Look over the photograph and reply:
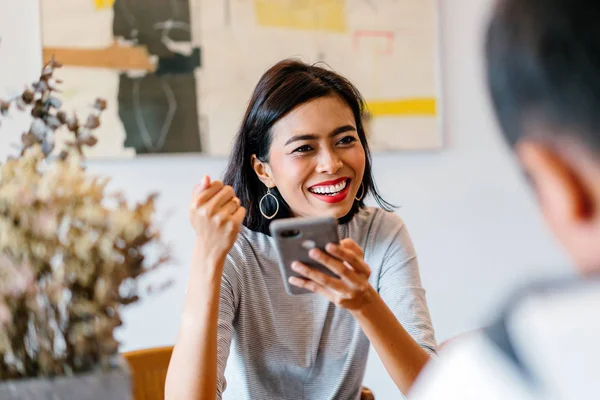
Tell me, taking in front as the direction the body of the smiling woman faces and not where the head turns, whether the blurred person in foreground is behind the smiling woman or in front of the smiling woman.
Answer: in front

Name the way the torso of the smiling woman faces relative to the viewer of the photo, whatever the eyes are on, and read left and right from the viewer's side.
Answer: facing the viewer

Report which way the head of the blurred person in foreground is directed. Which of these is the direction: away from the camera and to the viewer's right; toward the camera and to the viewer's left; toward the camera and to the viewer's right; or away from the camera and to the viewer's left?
away from the camera and to the viewer's left

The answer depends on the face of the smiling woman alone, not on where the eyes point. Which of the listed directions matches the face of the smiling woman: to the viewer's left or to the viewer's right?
to the viewer's right

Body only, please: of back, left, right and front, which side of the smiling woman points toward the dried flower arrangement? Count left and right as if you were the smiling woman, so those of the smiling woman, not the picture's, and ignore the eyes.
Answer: right

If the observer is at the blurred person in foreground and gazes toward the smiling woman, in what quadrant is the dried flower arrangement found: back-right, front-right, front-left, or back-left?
front-left
